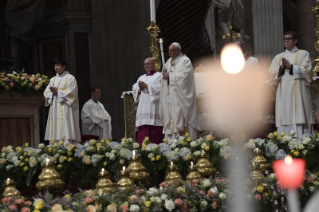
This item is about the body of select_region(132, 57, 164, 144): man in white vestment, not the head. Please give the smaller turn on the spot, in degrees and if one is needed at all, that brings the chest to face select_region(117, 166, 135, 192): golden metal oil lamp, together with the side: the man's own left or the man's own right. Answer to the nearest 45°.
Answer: approximately 45° to the man's own left

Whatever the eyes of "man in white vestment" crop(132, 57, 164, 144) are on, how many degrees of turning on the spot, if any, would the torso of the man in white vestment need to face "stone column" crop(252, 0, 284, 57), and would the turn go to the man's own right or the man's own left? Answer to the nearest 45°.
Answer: approximately 180°

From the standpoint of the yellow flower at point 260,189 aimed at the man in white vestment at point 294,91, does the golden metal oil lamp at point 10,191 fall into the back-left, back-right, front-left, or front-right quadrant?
back-left

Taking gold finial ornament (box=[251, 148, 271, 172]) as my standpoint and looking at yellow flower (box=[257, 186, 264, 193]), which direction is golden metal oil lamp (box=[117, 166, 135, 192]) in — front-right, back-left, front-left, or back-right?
front-right

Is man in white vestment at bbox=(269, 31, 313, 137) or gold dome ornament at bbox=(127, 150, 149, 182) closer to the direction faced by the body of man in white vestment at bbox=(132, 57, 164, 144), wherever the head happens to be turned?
the gold dome ornament

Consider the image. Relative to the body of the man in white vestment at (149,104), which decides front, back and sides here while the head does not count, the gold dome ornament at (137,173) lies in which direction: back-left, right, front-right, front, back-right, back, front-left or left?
front-left

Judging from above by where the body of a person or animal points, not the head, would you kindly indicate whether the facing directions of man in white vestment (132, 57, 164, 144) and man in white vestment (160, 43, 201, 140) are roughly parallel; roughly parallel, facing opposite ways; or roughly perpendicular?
roughly parallel

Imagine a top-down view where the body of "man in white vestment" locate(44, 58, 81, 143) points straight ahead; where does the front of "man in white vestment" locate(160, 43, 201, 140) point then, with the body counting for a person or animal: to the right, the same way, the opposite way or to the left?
the same way

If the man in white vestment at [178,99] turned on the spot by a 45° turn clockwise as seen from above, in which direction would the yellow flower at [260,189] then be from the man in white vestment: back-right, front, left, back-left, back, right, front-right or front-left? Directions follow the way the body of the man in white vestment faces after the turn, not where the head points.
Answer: left

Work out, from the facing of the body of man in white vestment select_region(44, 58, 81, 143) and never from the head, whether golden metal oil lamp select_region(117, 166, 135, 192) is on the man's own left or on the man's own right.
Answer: on the man's own left

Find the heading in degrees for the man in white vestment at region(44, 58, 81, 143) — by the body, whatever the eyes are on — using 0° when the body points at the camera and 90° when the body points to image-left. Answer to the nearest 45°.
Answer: approximately 45°

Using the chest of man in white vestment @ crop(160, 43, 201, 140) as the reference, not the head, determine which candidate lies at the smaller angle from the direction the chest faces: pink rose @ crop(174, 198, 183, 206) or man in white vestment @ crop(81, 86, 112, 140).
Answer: the pink rose

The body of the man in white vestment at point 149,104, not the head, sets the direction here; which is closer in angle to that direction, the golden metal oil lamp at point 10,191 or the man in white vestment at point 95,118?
the golden metal oil lamp

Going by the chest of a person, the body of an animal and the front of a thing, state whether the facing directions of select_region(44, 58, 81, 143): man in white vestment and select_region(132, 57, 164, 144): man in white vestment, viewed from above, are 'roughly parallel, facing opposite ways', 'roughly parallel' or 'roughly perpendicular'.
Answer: roughly parallel

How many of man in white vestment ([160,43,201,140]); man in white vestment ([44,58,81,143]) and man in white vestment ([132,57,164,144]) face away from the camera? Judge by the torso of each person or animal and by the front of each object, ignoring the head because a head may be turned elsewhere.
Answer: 0

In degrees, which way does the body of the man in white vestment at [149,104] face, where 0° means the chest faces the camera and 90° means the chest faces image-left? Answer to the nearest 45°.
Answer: approximately 45°

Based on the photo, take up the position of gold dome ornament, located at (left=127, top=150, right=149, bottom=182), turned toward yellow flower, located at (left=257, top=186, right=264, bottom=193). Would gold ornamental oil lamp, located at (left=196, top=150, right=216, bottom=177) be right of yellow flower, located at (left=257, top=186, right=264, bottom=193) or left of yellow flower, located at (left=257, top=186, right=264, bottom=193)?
left

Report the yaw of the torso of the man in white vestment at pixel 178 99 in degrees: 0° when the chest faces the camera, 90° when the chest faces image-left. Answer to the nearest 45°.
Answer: approximately 45°
